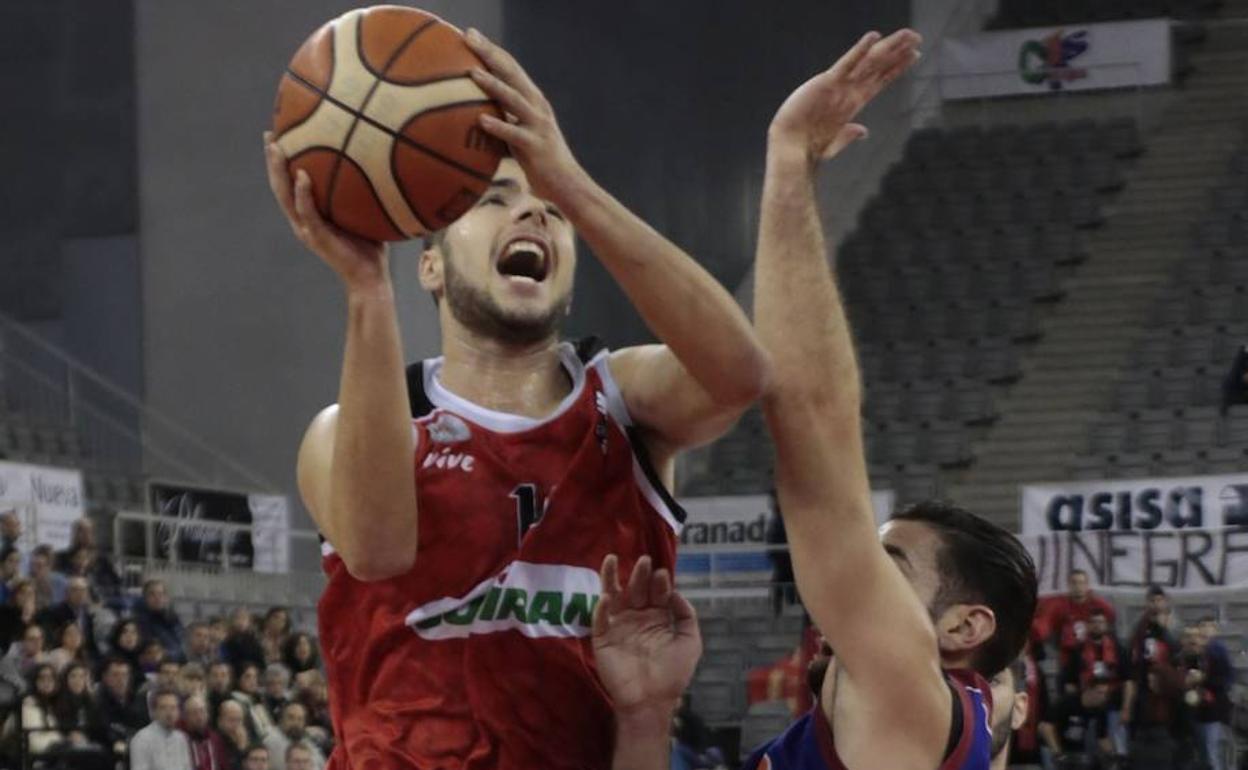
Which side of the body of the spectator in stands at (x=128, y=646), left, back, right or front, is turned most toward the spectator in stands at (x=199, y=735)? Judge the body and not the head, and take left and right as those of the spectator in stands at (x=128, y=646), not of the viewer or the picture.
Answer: front

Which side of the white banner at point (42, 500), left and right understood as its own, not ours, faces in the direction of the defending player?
front

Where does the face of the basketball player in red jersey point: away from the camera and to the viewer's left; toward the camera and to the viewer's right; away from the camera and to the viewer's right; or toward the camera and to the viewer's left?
toward the camera and to the viewer's right

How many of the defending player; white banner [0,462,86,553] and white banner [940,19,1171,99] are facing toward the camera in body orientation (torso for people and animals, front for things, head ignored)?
2

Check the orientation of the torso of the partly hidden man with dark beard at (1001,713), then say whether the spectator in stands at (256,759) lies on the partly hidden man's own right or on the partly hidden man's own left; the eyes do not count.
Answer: on the partly hidden man's own right

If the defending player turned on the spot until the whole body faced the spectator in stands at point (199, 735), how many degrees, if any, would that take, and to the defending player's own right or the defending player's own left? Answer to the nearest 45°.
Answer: approximately 45° to the defending player's own right

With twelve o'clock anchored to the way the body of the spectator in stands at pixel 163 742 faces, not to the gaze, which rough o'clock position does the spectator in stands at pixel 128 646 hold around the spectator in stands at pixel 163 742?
the spectator in stands at pixel 128 646 is roughly at 7 o'clock from the spectator in stands at pixel 163 742.

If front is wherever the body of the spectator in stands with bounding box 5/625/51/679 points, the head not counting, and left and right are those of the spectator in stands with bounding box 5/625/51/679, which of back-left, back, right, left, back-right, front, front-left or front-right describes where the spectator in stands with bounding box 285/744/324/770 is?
front-left

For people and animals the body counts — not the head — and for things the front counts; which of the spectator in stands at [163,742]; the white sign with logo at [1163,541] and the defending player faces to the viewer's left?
the defending player

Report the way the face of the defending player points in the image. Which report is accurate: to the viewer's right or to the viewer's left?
to the viewer's left

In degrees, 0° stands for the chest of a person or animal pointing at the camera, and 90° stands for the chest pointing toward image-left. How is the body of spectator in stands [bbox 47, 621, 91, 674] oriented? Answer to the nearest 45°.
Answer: approximately 315°

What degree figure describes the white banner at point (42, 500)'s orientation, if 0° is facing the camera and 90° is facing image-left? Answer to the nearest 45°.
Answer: approximately 0°
